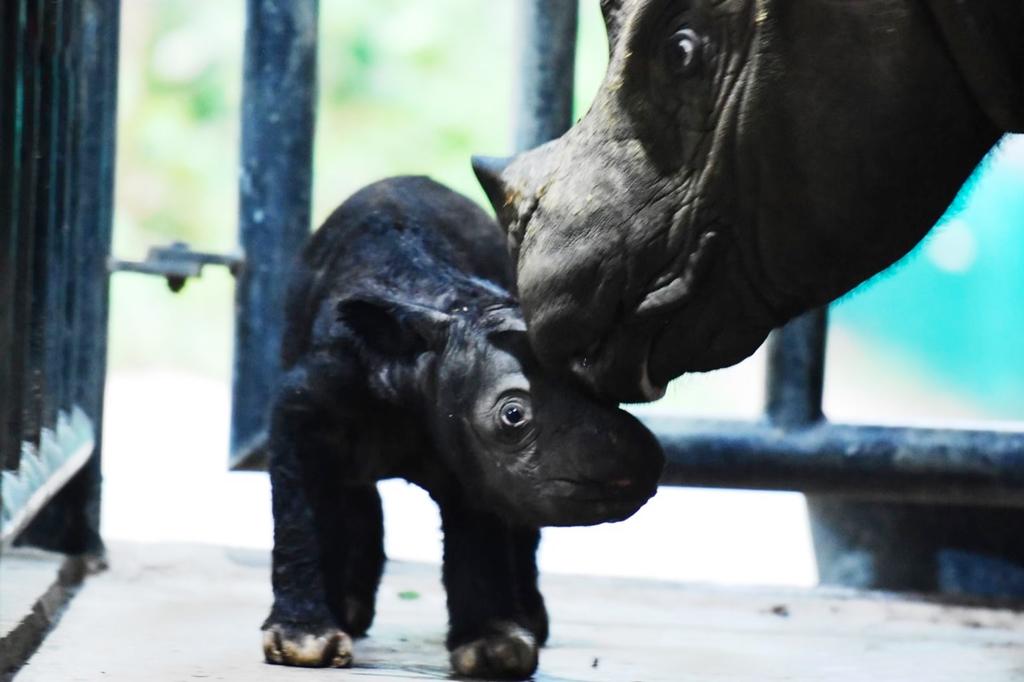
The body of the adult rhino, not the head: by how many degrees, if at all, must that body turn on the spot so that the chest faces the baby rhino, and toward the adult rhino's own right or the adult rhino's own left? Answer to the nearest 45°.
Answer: approximately 45° to the adult rhino's own right

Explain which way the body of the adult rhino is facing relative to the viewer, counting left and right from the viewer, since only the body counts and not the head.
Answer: facing to the left of the viewer

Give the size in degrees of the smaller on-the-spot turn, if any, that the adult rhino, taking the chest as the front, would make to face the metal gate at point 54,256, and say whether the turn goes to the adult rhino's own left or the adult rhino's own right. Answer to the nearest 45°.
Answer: approximately 45° to the adult rhino's own right

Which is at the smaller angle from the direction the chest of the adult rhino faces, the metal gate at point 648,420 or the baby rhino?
the baby rhino
